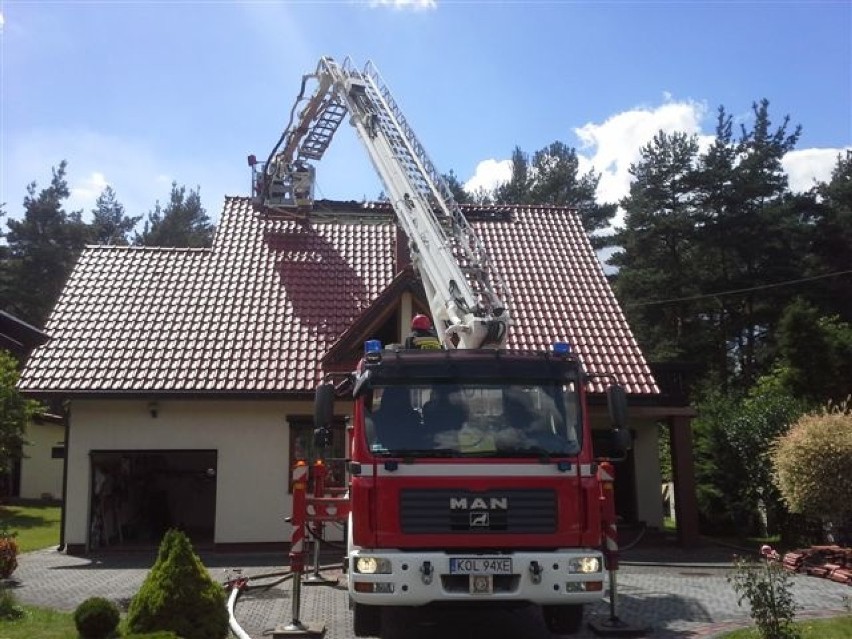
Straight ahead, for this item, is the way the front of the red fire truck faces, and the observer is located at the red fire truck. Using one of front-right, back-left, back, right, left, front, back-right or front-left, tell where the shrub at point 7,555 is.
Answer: back-right

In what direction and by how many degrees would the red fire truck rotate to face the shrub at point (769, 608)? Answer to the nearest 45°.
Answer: approximately 90° to its left

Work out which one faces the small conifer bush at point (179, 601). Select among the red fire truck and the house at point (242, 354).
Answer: the house

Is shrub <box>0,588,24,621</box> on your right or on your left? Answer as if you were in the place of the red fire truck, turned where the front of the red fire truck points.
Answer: on your right

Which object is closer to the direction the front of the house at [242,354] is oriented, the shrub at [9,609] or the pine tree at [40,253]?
the shrub

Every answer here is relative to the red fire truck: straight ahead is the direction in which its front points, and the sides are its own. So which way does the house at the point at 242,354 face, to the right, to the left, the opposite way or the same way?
the same way

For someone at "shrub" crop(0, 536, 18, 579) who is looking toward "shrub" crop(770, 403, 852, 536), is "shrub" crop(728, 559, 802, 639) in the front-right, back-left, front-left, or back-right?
front-right

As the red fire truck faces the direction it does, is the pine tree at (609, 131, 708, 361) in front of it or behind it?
behind

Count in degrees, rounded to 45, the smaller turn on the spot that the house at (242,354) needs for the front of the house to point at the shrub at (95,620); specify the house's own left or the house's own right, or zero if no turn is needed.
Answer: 0° — it already faces it

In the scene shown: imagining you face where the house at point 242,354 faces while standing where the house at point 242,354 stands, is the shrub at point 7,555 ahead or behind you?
ahead

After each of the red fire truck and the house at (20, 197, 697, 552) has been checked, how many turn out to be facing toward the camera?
2

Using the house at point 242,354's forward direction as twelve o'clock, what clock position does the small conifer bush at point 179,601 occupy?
The small conifer bush is roughly at 12 o'clock from the house.

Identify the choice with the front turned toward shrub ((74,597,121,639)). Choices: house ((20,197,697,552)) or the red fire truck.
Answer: the house

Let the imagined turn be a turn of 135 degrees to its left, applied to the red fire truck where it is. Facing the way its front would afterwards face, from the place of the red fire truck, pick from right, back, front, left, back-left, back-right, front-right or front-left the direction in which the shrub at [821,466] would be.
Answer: front

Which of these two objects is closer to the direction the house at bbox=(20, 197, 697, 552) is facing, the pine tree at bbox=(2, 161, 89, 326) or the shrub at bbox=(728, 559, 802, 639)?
the shrub

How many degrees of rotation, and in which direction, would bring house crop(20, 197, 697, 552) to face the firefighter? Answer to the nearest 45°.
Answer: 0° — it already faces them

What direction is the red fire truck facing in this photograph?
toward the camera
